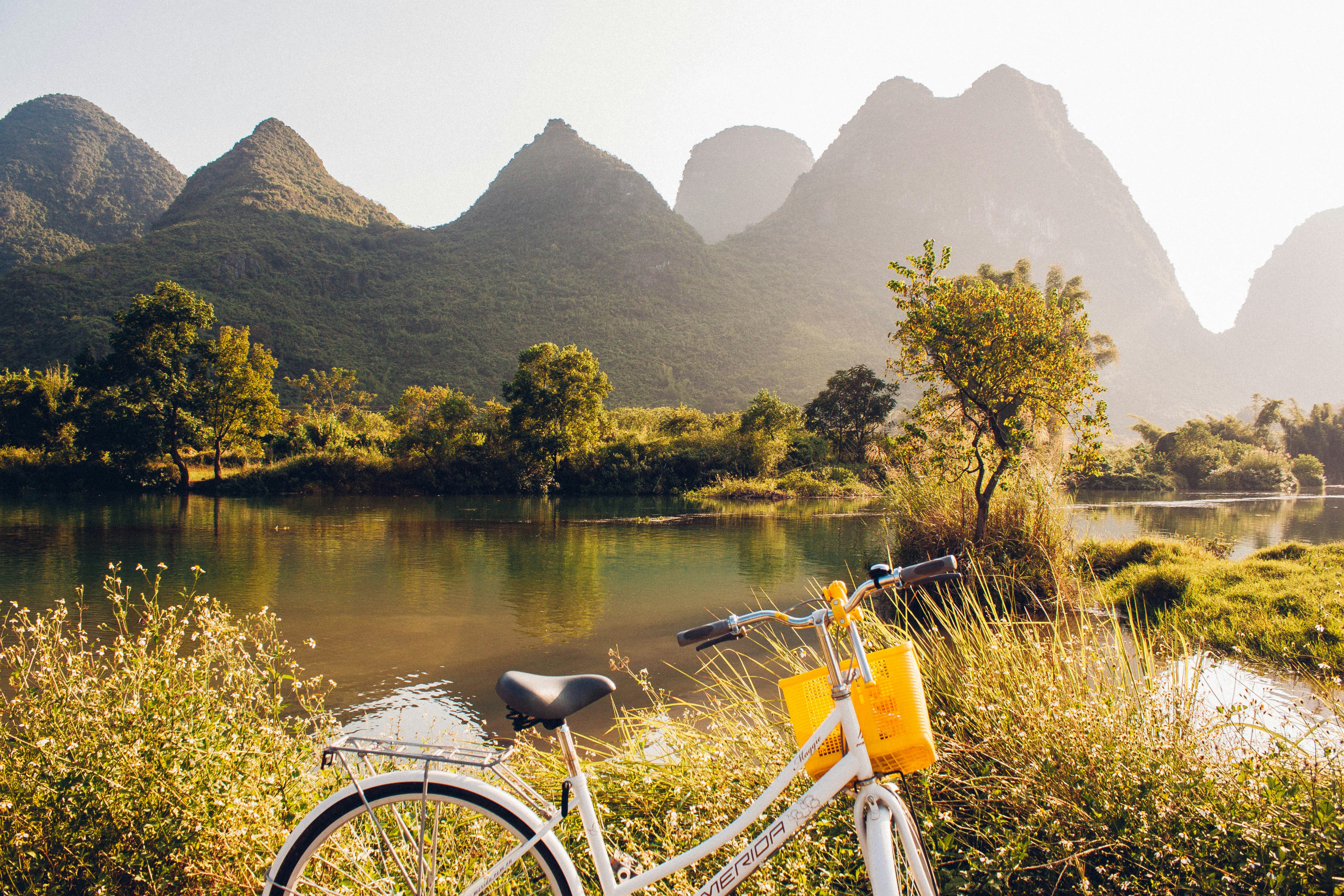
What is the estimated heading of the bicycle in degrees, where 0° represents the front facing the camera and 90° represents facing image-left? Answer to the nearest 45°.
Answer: approximately 270°

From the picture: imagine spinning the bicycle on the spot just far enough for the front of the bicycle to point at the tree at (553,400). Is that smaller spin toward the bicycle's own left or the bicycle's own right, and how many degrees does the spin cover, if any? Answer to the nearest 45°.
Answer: approximately 90° to the bicycle's own left

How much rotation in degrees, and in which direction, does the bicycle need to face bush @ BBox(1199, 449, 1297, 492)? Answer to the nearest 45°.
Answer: approximately 45° to its left

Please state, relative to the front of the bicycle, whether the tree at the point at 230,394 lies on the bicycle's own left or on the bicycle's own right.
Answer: on the bicycle's own left

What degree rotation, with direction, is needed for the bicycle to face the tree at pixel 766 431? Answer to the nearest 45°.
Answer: approximately 90° to its left

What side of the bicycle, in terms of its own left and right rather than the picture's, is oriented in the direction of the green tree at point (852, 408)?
left

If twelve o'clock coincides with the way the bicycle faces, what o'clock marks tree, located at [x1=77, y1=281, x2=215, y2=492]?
The tree is roughly at 8 o'clock from the bicycle.

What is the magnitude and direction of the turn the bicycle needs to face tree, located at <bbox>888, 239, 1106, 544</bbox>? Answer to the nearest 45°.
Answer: approximately 45° to its left
